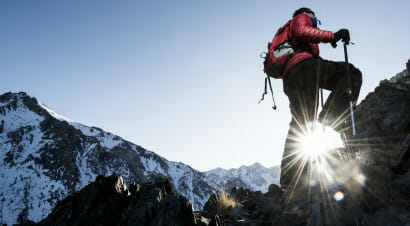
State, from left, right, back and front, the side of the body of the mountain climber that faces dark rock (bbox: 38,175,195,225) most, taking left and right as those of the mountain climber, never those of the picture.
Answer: back

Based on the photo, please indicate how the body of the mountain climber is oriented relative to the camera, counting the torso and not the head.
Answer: to the viewer's right
